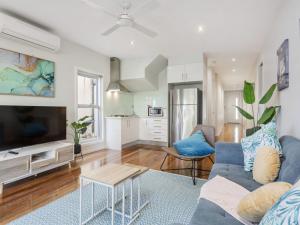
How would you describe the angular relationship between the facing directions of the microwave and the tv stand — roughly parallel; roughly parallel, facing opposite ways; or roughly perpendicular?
roughly perpendicular

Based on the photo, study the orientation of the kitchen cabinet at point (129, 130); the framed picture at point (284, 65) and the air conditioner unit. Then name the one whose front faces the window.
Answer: the framed picture

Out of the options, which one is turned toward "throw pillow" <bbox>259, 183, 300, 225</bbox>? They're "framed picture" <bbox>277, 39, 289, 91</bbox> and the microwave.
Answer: the microwave

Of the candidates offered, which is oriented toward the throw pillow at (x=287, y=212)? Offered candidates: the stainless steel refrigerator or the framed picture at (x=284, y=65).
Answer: the stainless steel refrigerator

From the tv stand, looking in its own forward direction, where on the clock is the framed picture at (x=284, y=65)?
The framed picture is roughly at 12 o'clock from the tv stand.

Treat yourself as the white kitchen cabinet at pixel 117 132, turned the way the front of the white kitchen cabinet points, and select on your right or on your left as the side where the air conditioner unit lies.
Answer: on your right

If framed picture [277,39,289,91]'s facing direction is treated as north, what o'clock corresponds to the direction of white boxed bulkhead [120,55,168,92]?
The white boxed bulkhead is roughly at 1 o'clock from the framed picture.

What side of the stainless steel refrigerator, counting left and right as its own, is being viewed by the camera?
front

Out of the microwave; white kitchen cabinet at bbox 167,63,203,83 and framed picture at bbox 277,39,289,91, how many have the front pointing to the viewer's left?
1

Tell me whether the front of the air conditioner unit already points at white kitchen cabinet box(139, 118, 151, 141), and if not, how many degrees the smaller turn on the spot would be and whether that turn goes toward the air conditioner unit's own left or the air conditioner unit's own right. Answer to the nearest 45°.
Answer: approximately 90° to the air conditioner unit's own left

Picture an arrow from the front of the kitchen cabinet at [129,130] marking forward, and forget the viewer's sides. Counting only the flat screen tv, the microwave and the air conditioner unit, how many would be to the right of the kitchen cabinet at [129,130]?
2

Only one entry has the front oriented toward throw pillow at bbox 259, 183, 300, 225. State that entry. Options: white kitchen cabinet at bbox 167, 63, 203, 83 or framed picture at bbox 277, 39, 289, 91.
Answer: the white kitchen cabinet

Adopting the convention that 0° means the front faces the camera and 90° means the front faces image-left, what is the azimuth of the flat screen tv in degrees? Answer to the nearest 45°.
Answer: approximately 315°

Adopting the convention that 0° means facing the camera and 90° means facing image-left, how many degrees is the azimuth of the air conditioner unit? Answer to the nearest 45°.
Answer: approximately 315°

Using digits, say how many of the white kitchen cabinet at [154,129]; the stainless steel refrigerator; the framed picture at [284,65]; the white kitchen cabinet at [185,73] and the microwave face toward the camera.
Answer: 4

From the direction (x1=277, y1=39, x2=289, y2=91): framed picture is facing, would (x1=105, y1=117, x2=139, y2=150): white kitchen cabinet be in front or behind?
in front

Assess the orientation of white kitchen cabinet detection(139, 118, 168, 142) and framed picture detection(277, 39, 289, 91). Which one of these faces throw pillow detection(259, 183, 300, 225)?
the white kitchen cabinet
